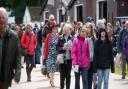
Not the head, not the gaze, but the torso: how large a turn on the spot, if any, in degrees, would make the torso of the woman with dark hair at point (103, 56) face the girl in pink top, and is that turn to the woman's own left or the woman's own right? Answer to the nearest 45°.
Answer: approximately 90° to the woman's own right

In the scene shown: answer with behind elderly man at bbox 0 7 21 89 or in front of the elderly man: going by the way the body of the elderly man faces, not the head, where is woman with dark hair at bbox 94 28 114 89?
behind

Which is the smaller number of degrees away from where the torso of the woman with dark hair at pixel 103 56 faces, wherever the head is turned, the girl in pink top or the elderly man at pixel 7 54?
the elderly man

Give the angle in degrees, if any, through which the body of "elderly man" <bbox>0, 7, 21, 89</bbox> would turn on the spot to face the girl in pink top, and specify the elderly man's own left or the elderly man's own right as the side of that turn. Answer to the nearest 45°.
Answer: approximately 180°

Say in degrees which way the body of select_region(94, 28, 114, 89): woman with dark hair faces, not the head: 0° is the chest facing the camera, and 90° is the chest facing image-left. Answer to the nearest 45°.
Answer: approximately 0°

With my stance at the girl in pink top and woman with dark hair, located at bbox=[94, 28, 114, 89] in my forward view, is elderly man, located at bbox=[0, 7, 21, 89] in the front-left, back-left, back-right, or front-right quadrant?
back-right
